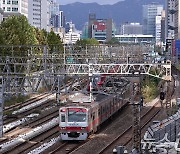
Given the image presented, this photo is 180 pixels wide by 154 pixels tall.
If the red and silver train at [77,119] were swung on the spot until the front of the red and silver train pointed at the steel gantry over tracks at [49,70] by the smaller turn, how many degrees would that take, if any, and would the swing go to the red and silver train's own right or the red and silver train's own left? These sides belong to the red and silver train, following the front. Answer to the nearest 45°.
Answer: approximately 135° to the red and silver train's own right

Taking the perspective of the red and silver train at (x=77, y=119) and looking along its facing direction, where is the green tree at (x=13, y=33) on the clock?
The green tree is roughly at 4 o'clock from the red and silver train.

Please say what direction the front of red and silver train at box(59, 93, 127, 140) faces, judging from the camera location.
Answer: facing the viewer and to the left of the viewer
